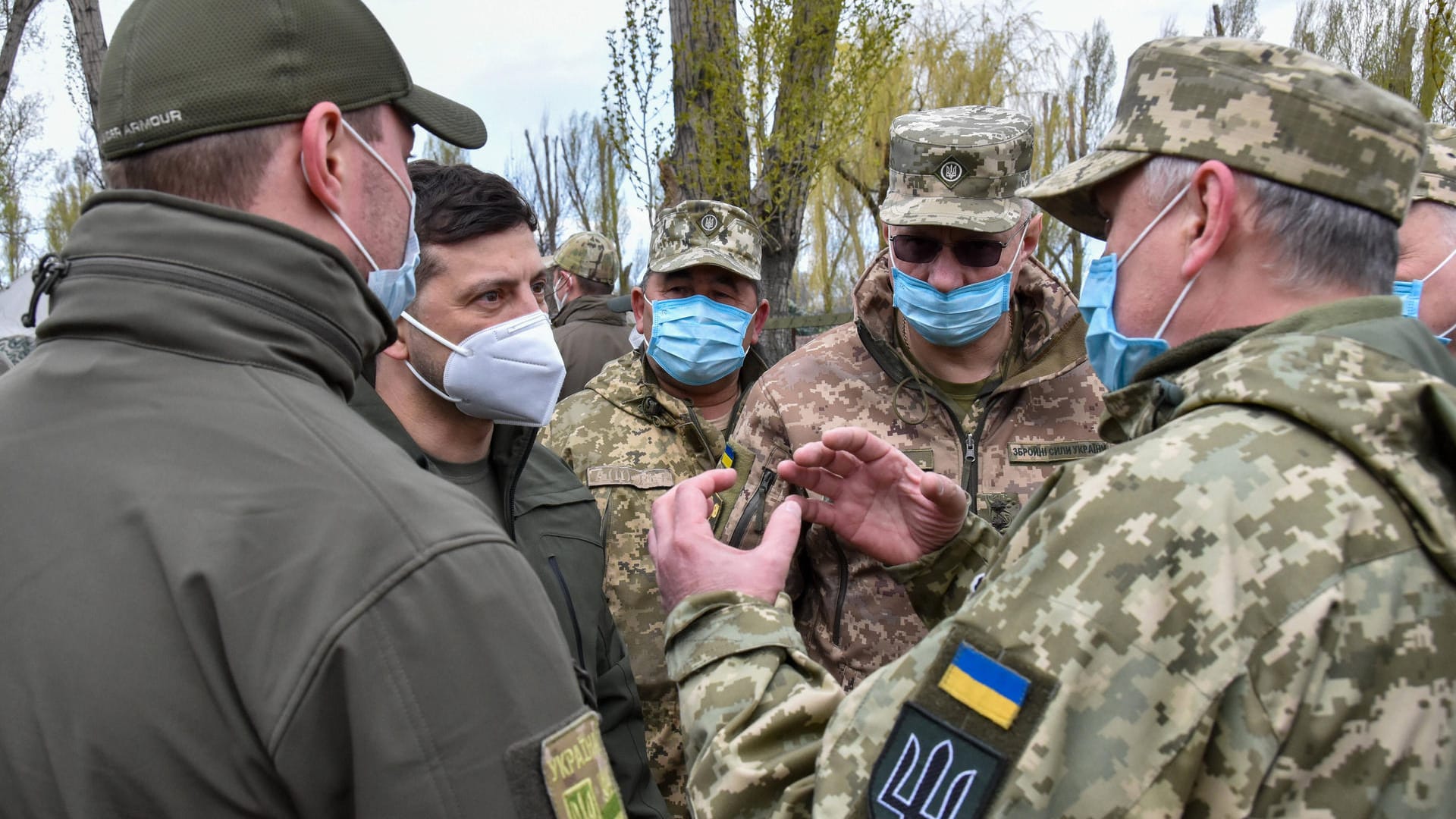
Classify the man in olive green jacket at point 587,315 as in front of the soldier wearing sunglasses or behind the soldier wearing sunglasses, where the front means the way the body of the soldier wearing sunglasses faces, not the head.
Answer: behind

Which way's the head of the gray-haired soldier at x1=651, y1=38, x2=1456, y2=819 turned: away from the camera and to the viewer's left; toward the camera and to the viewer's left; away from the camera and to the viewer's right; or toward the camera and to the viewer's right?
away from the camera and to the viewer's left

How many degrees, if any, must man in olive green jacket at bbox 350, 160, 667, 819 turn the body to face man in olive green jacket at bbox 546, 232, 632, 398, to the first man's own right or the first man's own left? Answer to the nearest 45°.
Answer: approximately 135° to the first man's own left

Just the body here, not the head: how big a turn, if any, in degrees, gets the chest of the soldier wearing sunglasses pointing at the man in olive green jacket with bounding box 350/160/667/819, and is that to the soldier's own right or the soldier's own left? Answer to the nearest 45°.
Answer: approximately 90° to the soldier's own right

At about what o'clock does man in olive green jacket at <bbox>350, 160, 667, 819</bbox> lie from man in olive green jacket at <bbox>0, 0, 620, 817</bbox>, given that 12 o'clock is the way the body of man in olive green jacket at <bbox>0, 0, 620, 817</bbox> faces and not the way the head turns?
man in olive green jacket at <bbox>350, 160, 667, 819</bbox> is roughly at 11 o'clock from man in olive green jacket at <bbox>0, 0, 620, 817</bbox>.

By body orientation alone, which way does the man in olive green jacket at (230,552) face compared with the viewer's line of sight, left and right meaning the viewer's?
facing away from the viewer and to the right of the viewer

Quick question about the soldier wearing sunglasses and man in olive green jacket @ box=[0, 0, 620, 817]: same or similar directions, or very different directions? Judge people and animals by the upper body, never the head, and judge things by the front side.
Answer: very different directions
